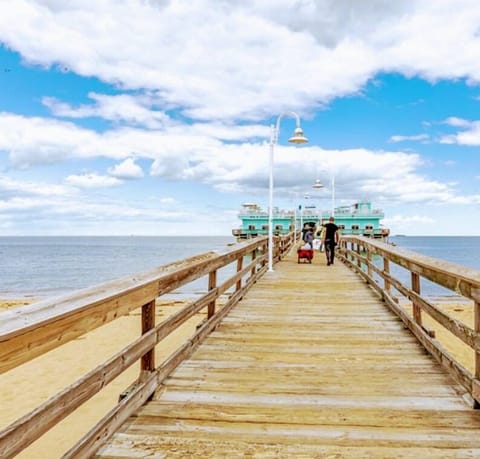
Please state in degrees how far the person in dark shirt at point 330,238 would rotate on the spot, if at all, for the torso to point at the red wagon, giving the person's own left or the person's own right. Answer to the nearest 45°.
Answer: approximately 45° to the person's own left

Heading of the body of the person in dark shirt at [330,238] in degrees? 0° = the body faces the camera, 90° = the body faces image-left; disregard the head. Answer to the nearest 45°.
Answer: approximately 180°
